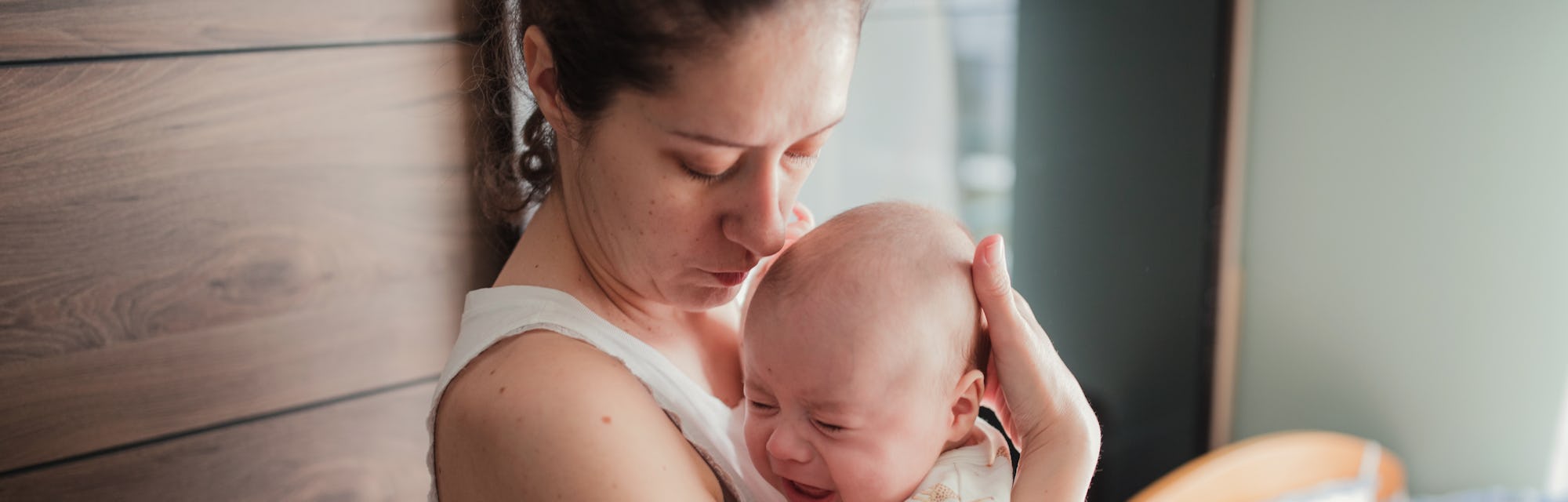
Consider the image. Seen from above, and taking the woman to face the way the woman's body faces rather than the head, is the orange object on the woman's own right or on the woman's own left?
on the woman's own left

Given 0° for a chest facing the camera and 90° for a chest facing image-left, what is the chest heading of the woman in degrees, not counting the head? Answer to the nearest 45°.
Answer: approximately 315°

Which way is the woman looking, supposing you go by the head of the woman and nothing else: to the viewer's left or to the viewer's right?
to the viewer's right
